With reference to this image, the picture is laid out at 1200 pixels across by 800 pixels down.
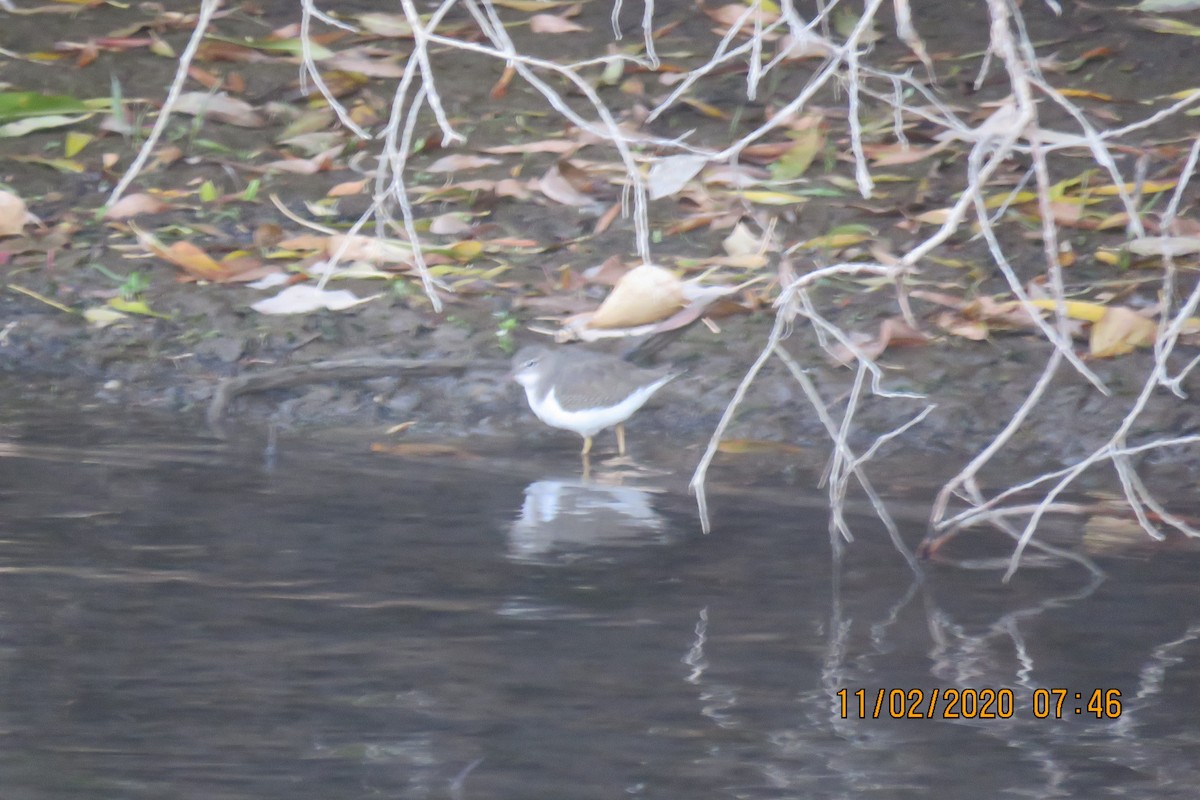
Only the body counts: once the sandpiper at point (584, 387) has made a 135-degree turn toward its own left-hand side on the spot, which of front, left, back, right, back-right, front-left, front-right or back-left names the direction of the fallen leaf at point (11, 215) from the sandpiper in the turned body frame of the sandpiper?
back

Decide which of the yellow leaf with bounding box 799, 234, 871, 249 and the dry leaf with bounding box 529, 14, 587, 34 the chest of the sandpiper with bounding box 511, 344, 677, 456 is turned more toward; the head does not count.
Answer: the dry leaf

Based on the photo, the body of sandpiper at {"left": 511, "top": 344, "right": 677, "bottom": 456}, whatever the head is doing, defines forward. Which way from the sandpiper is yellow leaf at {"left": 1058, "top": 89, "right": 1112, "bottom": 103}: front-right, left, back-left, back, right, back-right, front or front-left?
back-right

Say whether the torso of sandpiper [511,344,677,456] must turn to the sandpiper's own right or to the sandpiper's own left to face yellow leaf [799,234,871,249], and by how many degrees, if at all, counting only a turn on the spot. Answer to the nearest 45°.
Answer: approximately 135° to the sandpiper's own right

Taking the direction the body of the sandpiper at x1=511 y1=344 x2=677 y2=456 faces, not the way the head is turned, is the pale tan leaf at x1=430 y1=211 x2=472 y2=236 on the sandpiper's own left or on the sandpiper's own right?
on the sandpiper's own right

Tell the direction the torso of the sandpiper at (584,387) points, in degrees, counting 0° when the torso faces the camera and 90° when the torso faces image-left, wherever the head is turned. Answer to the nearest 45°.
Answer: approximately 90°

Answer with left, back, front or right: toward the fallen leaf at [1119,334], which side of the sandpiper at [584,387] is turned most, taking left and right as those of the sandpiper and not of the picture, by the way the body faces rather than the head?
back

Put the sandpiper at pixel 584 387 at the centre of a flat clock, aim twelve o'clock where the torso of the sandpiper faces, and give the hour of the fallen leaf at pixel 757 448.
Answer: The fallen leaf is roughly at 6 o'clock from the sandpiper.

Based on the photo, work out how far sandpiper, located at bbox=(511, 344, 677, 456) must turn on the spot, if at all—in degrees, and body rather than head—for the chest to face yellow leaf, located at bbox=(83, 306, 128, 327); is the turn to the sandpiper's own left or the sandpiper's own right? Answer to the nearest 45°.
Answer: approximately 45° to the sandpiper's own right

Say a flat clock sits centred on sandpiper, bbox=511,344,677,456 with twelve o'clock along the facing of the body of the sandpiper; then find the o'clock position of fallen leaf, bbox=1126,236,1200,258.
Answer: The fallen leaf is roughly at 5 o'clock from the sandpiper.

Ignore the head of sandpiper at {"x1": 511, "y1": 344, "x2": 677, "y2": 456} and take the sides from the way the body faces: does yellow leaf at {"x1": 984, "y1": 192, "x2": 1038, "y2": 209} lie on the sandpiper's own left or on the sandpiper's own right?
on the sandpiper's own right

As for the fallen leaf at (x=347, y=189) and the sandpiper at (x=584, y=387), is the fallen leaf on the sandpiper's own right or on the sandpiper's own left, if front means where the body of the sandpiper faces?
on the sandpiper's own right

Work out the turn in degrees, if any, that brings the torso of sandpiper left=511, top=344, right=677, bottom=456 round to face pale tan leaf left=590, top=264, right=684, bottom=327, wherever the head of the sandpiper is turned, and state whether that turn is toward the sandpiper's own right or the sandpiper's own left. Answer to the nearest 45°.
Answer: approximately 90° to the sandpiper's own right

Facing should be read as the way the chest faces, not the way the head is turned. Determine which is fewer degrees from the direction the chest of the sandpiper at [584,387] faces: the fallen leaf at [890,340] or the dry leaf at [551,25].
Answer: the dry leaf
